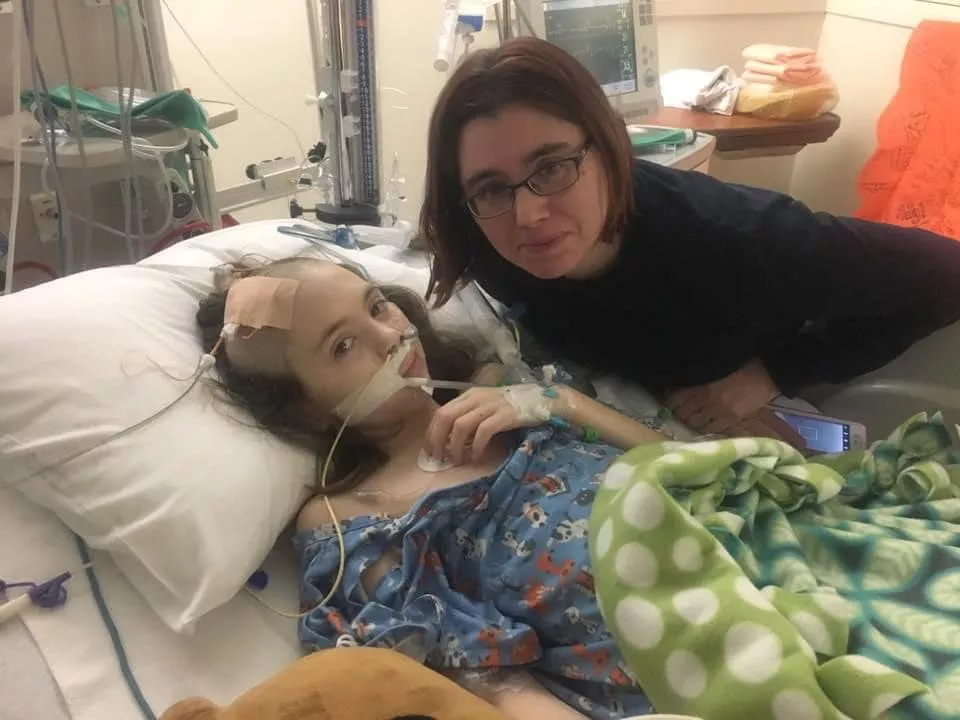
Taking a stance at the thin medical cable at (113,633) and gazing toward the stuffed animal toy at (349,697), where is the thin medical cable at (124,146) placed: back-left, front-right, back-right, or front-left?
back-left

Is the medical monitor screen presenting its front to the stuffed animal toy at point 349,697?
yes

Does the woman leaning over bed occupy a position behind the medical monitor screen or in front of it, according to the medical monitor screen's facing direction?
in front

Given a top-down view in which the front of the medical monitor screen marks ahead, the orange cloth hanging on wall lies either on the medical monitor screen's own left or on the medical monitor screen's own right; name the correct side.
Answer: on the medical monitor screen's own left

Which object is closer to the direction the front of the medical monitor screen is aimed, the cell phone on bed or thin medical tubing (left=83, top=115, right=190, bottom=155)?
the cell phone on bed

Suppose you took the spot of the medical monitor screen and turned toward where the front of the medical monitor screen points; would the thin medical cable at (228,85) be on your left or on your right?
on your right

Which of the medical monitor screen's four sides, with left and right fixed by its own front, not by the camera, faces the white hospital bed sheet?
front

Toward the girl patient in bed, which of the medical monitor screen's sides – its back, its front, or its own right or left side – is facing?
front

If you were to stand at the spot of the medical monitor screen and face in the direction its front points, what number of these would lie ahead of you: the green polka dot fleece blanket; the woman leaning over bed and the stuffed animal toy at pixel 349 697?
3

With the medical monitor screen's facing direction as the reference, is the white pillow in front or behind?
in front

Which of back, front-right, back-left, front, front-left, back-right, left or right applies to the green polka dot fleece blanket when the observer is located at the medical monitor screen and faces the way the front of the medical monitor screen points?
front

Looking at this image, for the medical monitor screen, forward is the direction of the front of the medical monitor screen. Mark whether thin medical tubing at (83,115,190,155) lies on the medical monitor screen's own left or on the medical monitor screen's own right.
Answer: on the medical monitor screen's own right

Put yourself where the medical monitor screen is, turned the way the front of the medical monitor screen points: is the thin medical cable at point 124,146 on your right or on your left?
on your right

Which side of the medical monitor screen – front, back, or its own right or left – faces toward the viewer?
front
